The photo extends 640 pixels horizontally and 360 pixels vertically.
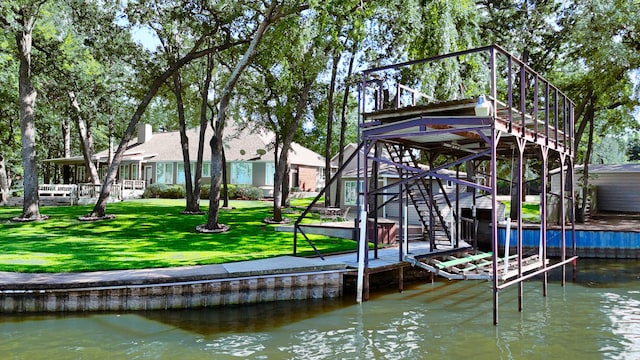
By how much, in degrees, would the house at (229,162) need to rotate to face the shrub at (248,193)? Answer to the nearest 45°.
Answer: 0° — it already faces it

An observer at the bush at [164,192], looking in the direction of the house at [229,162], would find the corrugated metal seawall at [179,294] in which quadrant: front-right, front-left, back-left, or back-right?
back-right

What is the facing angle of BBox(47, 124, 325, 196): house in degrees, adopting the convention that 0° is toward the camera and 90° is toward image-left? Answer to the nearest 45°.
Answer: approximately 0°

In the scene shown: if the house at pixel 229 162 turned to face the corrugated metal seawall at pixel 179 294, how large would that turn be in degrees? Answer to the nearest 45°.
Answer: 0° — it already faces it

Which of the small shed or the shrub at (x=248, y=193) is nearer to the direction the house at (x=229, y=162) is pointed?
the shrub

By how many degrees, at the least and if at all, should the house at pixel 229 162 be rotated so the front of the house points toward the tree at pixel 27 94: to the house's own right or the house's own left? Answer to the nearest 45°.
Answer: approximately 45° to the house's own right

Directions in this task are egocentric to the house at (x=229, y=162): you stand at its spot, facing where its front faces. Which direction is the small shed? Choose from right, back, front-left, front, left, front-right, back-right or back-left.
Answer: front-left

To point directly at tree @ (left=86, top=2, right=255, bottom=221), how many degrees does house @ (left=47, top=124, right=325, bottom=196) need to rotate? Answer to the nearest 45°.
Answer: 0° — it already faces it

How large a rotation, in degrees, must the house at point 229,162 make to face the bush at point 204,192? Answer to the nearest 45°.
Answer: approximately 45° to its right
